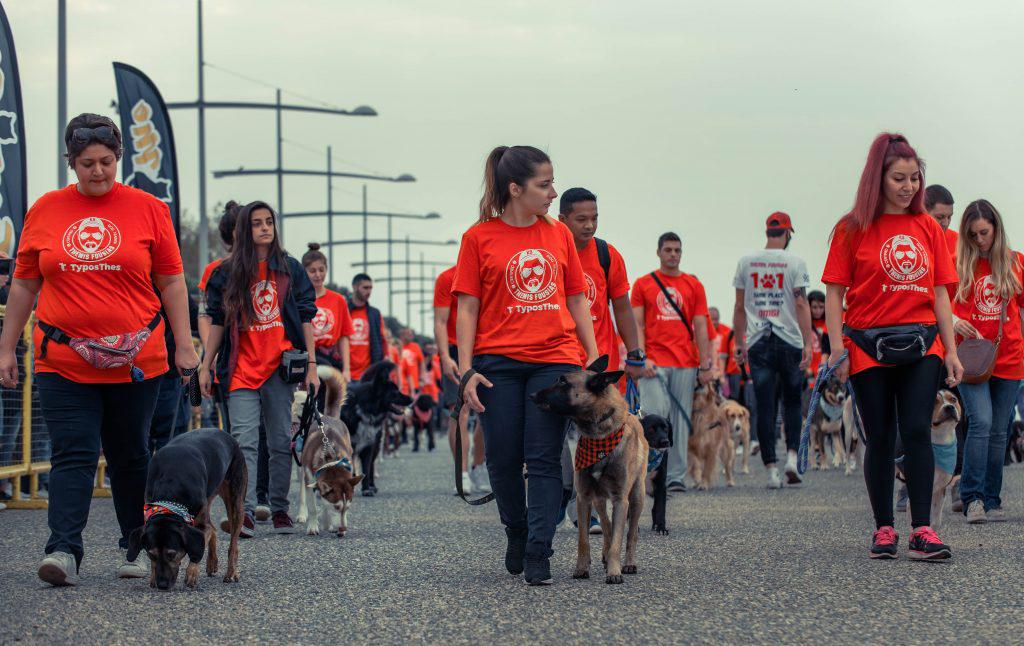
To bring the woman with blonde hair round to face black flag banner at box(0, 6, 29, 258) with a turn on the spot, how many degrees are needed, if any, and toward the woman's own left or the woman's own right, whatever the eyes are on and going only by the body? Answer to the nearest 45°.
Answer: approximately 90° to the woman's own right

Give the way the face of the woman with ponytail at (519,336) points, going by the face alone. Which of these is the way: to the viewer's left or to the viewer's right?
to the viewer's right

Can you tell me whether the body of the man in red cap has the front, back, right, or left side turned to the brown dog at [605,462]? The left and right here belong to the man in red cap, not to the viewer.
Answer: back

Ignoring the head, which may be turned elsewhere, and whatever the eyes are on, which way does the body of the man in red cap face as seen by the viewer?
away from the camera

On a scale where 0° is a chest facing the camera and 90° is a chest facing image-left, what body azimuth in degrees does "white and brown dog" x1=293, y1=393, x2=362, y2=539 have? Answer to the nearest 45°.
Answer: approximately 0°

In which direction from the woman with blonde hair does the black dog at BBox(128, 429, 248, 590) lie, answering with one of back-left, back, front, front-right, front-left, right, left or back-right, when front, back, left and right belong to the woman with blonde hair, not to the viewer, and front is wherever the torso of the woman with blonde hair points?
front-right

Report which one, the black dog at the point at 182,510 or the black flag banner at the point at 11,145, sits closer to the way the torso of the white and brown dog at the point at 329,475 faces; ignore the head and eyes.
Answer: the black dog

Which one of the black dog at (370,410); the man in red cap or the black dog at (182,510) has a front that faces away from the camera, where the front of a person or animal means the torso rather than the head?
the man in red cap

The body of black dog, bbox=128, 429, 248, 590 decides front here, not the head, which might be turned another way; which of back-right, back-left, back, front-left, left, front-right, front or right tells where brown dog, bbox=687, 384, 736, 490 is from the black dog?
back

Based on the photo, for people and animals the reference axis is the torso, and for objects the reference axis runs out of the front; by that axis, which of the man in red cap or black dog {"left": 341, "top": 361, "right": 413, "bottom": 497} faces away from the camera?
the man in red cap

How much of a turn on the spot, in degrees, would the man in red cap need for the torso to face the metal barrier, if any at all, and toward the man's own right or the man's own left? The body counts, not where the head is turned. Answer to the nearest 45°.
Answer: approximately 135° to the man's own left

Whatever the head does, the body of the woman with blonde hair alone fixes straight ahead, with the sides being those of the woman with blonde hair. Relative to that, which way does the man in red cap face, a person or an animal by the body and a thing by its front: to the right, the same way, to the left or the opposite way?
the opposite way
